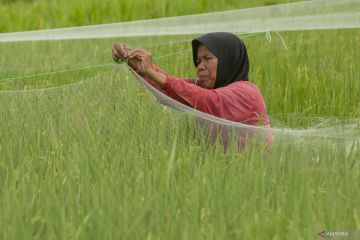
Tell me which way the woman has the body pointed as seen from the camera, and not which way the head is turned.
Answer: to the viewer's left

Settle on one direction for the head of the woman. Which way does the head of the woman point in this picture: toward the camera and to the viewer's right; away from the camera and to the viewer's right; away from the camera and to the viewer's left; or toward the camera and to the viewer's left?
toward the camera and to the viewer's left
